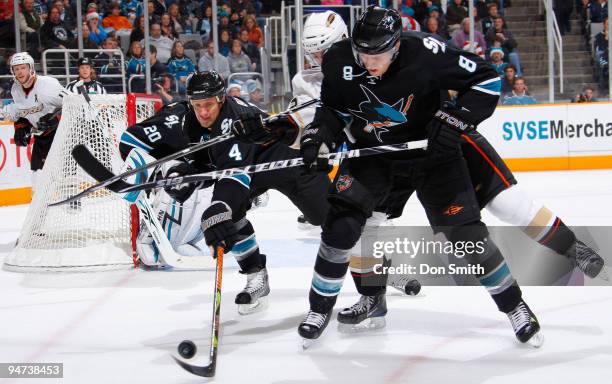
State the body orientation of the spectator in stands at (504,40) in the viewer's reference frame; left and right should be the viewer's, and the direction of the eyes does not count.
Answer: facing the viewer and to the left of the viewer

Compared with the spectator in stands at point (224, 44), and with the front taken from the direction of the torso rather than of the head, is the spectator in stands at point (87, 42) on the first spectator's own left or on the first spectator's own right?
on the first spectator's own right

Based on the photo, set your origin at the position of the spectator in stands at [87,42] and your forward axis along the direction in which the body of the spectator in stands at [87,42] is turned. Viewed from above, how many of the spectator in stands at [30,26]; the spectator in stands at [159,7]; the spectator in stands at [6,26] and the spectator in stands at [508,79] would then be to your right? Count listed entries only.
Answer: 2

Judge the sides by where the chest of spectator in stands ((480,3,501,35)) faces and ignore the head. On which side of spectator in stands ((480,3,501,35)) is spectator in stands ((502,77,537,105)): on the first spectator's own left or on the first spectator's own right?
on the first spectator's own left

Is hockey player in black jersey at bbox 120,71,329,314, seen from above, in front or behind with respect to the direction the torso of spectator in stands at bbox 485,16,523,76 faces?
in front

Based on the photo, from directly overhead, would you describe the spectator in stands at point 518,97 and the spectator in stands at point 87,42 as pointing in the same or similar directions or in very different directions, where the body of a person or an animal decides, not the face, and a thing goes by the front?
same or similar directions

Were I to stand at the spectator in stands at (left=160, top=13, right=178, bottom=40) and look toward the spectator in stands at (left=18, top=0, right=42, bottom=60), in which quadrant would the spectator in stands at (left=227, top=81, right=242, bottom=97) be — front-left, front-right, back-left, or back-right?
back-left

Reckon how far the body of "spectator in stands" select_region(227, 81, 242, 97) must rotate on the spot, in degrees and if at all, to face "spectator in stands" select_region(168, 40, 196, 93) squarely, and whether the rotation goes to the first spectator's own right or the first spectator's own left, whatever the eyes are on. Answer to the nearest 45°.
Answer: approximately 135° to the first spectator's own right

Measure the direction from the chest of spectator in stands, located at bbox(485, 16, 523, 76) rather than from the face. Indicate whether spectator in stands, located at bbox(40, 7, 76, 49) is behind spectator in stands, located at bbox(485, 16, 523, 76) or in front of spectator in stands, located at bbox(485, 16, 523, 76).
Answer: in front

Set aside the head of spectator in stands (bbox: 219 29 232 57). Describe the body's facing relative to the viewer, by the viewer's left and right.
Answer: facing the viewer

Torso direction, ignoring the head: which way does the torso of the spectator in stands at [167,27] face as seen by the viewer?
toward the camera
